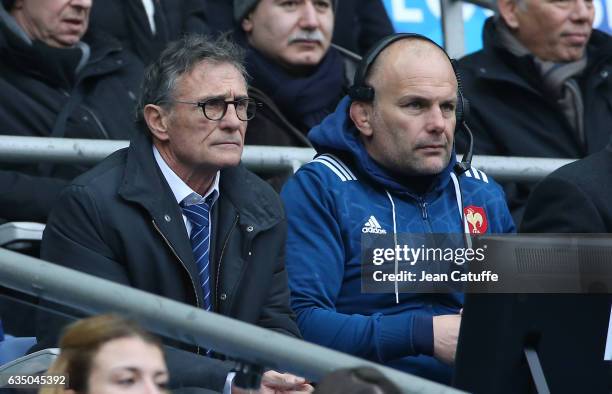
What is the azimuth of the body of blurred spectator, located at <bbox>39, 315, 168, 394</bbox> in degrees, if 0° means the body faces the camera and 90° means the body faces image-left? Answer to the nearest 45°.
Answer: approximately 315°

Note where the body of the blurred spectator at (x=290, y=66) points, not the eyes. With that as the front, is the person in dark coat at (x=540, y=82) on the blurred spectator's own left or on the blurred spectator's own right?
on the blurred spectator's own left
